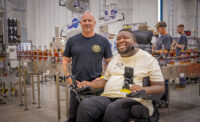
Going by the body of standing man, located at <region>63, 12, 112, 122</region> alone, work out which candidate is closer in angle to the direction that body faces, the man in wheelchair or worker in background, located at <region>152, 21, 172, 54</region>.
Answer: the man in wheelchair

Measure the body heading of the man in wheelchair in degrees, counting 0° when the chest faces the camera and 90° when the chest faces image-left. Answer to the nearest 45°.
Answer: approximately 45°

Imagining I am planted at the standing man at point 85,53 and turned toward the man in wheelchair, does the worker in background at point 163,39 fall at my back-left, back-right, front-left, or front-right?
back-left

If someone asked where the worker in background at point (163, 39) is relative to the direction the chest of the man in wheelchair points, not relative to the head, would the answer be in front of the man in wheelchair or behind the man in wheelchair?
behind

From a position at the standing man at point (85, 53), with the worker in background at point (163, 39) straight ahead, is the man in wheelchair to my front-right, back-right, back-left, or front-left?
back-right

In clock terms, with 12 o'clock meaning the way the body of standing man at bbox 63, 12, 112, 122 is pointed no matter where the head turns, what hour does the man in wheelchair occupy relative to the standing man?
The man in wheelchair is roughly at 11 o'clock from the standing man.

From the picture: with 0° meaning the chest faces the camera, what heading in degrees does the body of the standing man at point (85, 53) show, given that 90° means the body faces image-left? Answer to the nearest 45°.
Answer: approximately 0°

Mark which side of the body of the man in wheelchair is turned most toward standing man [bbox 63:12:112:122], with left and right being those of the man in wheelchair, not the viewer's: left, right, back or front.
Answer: right

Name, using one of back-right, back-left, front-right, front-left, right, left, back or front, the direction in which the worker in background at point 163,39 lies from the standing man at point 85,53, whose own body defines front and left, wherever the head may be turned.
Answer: back-left
